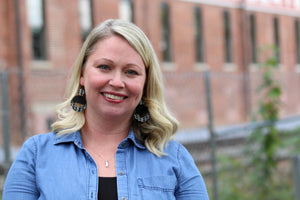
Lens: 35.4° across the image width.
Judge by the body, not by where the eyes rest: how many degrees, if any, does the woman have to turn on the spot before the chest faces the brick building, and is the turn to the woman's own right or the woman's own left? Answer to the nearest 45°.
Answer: approximately 180°

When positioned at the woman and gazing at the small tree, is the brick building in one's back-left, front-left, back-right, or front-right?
front-left

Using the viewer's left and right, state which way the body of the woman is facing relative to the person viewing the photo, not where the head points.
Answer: facing the viewer

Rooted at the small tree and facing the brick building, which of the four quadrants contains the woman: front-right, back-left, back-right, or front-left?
back-left

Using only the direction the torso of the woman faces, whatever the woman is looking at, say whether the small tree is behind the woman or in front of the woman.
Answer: behind

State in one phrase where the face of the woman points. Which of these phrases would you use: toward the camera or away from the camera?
toward the camera
